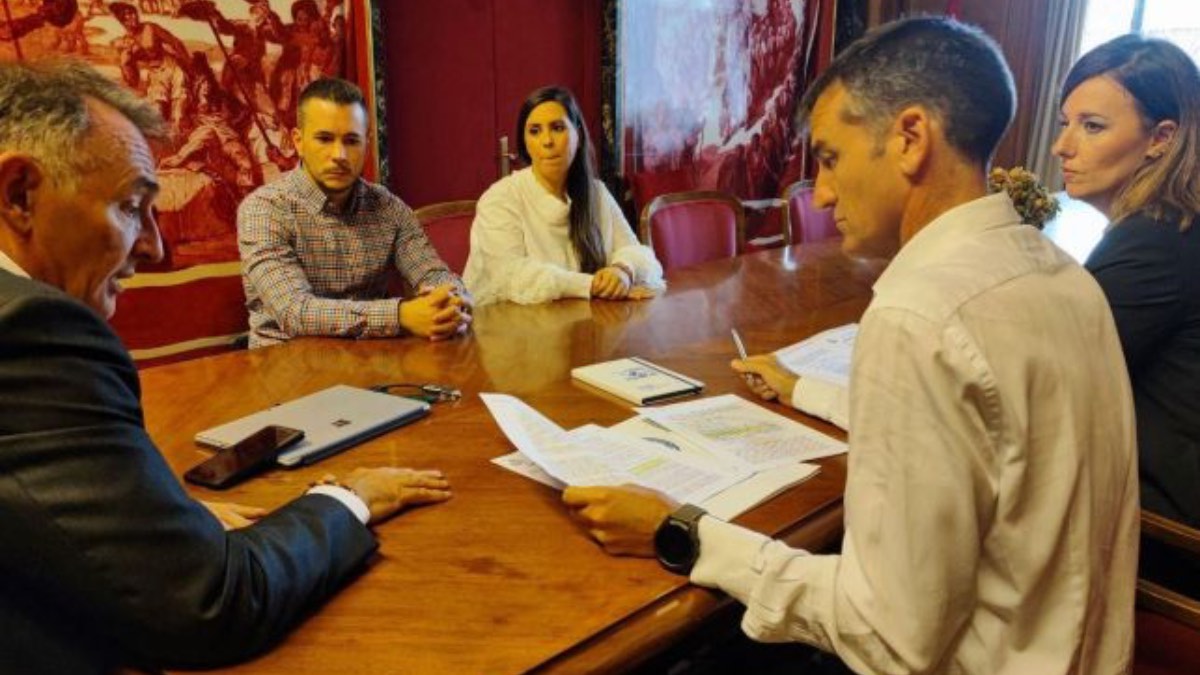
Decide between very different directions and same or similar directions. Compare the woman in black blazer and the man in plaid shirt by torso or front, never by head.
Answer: very different directions

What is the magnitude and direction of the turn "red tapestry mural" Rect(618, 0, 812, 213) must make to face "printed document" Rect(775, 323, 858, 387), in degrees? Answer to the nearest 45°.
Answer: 0° — it already faces it

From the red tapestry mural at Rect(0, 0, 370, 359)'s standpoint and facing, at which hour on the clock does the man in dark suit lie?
The man in dark suit is roughly at 12 o'clock from the red tapestry mural.

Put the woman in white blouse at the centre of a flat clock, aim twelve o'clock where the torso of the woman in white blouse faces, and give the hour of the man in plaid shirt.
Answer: The man in plaid shirt is roughly at 3 o'clock from the woman in white blouse.

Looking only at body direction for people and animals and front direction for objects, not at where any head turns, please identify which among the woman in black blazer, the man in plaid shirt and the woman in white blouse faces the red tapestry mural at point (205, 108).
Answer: the woman in black blazer

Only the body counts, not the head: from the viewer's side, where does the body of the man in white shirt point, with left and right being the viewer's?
facing away from the viewer and to the left of the viewer

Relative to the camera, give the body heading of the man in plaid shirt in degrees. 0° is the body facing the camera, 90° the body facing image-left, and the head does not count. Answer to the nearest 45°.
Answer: approximately 315°

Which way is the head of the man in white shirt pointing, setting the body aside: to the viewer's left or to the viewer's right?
to the viewer's left

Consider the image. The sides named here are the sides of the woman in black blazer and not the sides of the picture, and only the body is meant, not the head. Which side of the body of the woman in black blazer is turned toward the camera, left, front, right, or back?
left

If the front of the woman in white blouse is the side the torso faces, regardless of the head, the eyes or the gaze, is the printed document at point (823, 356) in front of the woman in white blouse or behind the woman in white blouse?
in front

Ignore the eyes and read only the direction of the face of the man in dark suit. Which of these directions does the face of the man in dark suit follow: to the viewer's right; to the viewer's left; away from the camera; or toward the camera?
to the viewer's right

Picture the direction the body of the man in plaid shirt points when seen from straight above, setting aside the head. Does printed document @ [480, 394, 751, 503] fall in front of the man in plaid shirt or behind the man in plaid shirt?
in front
